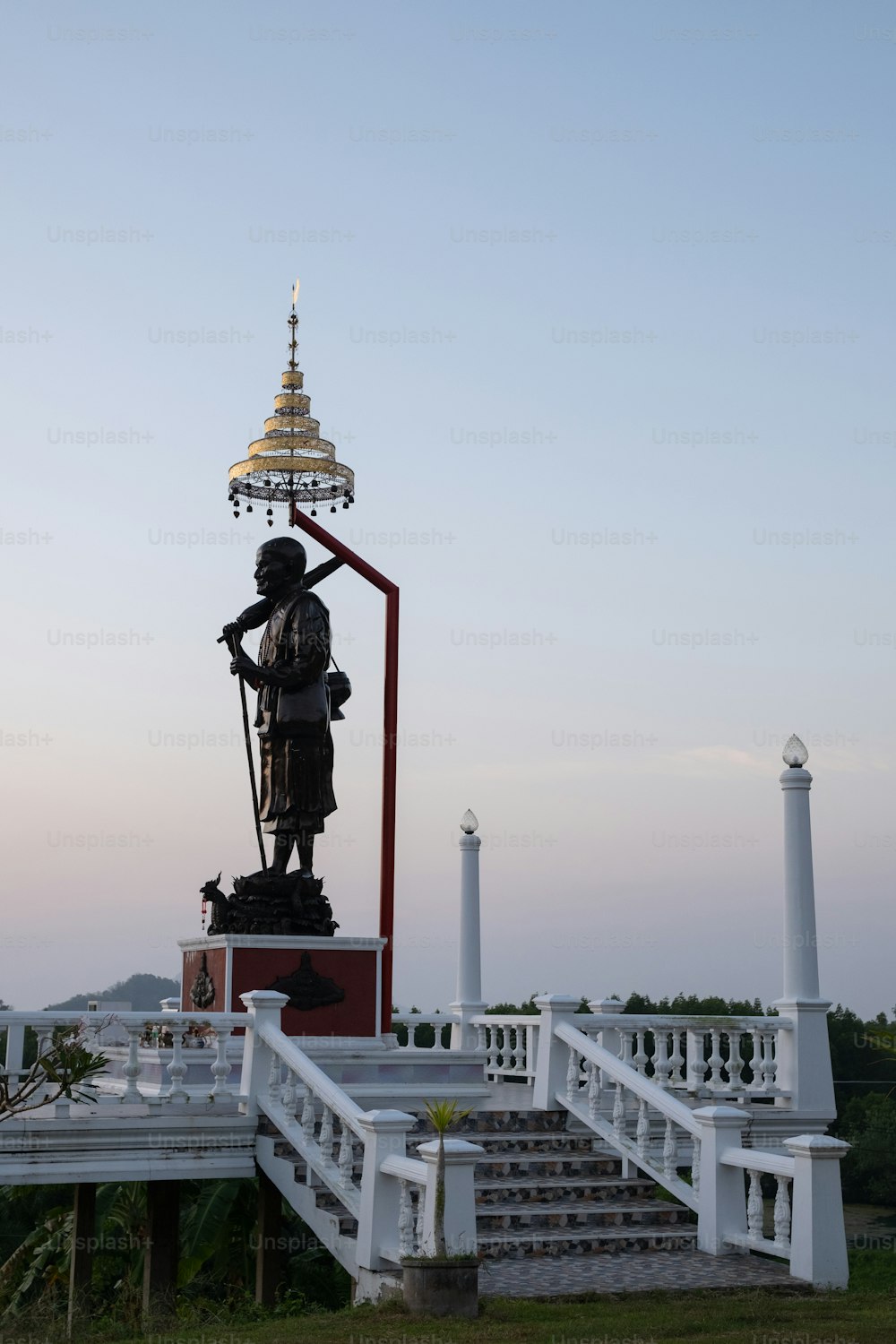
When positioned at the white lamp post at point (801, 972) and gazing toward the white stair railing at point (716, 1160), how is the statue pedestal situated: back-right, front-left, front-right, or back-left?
front-right

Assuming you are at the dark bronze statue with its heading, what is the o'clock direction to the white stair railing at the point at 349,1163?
The white stair railing is roughly at 9 o'clock from the dark bronze statue.

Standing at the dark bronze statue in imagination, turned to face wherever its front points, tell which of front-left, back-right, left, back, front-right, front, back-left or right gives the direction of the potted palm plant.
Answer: left

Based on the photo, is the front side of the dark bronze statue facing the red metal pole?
no

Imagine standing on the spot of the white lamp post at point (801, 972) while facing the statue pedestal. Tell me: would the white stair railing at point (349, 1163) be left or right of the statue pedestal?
left

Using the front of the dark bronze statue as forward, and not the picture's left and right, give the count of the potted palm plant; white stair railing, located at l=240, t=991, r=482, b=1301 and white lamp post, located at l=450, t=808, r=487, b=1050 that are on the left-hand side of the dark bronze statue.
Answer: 2

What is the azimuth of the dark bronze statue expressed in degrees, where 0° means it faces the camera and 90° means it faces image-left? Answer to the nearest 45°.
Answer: approximately 90°

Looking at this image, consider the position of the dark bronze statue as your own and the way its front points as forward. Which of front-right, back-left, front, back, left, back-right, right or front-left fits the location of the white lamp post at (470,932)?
back-right

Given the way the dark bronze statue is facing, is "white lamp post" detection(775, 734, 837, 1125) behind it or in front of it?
behind

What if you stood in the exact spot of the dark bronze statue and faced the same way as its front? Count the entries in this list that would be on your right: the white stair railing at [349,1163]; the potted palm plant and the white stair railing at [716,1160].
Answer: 0

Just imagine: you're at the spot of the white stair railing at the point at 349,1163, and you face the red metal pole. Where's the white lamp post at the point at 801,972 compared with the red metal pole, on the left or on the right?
right

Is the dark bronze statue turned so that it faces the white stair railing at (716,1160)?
no
